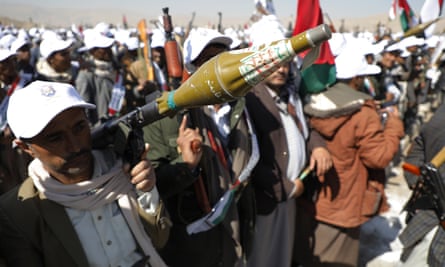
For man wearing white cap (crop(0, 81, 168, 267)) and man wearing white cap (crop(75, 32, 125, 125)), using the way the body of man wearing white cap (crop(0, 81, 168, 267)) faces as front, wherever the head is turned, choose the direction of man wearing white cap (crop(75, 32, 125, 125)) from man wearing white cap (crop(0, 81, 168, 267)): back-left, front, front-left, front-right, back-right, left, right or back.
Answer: back-left

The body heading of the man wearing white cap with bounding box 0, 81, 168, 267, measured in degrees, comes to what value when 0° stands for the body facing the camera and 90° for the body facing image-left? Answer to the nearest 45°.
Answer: approximately 315°

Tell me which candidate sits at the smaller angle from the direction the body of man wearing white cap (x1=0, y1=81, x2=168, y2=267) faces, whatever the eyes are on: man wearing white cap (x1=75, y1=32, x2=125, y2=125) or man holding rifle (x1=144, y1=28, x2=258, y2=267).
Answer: the man holding rifle

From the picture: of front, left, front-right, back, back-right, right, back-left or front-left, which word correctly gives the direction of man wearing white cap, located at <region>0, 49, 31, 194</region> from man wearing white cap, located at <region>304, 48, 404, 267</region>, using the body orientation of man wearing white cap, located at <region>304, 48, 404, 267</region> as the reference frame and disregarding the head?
back-left

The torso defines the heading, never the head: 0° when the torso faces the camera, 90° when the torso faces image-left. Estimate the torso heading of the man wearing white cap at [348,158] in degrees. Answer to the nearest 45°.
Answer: approximately 225°

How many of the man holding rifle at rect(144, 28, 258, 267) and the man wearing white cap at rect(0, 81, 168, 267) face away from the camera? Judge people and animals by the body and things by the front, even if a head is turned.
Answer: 0
